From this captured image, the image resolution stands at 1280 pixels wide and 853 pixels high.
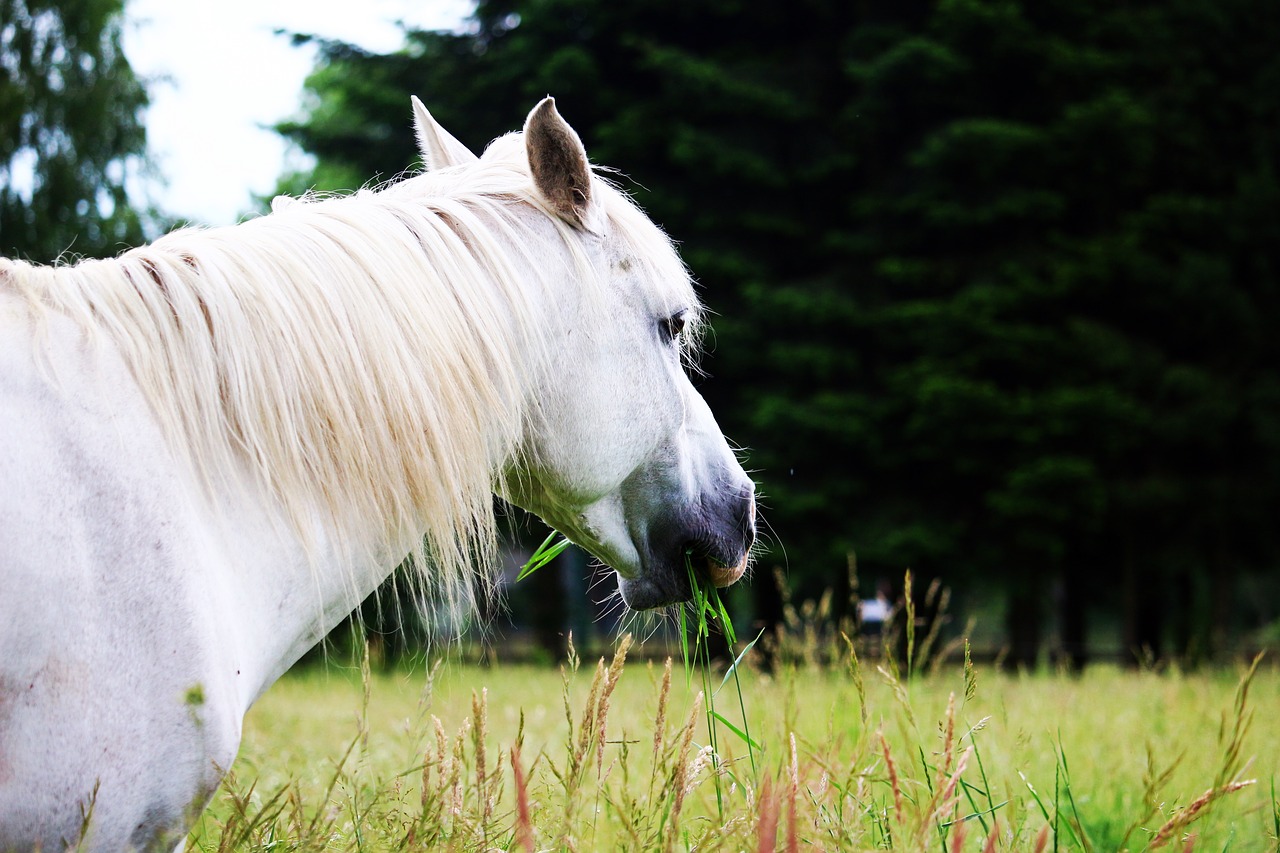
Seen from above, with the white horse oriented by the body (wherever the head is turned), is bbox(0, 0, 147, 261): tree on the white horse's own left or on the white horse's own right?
on the white horse's own left

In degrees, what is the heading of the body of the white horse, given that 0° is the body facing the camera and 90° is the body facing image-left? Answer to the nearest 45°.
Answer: approximately 270°
